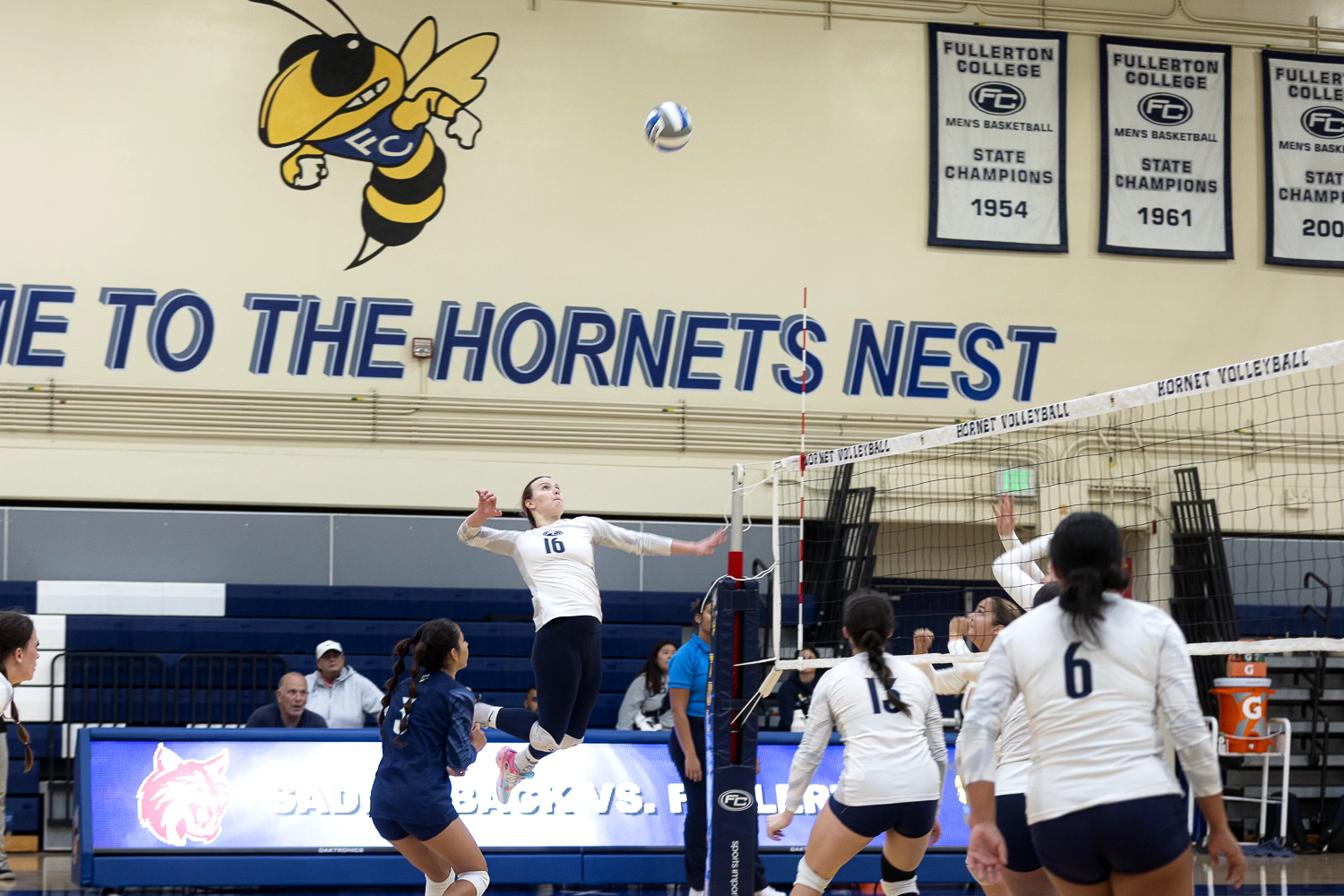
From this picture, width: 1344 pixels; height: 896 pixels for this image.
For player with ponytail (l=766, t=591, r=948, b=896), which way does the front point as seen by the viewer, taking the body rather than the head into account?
away from the camera

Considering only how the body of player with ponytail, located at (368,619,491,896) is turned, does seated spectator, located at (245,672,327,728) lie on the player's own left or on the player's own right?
on the player's own left

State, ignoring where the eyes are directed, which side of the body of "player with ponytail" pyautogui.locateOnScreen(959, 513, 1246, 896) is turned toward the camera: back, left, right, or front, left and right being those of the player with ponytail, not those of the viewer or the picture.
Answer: back

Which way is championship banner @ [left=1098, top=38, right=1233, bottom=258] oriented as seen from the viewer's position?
toward the camera

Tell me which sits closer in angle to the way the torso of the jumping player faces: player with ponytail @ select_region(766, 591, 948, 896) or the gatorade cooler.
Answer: the player with ponytail

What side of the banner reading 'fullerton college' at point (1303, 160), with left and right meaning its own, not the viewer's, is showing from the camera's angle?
front

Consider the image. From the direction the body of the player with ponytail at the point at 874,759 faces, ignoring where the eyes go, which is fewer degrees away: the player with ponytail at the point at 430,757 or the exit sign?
the exit sign

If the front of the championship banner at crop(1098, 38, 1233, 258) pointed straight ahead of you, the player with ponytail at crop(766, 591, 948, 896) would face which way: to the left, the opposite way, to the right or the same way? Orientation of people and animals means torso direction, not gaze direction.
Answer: the opposite way

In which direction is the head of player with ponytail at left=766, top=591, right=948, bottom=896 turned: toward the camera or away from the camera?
away from the camera

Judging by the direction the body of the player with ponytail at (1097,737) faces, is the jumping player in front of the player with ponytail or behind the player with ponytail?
in front

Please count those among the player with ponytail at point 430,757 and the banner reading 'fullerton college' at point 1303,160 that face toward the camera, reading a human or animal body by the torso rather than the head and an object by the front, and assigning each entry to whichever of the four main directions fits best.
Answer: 1

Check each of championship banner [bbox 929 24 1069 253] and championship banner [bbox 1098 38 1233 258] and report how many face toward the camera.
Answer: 2

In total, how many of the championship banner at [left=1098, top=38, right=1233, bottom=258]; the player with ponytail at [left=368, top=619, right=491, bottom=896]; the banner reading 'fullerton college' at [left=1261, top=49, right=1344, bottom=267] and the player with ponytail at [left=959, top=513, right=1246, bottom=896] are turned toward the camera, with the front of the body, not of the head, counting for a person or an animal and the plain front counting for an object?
2

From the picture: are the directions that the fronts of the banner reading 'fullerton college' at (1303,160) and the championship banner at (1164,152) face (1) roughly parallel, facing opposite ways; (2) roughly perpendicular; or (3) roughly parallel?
roughly parallel

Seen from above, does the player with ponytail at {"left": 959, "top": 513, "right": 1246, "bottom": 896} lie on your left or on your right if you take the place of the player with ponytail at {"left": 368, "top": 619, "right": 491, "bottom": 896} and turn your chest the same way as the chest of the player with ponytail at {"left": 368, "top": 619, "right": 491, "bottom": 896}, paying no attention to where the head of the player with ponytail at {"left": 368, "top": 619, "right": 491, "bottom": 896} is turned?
on your right

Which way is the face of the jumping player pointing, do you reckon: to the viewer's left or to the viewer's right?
to the viewer's right
